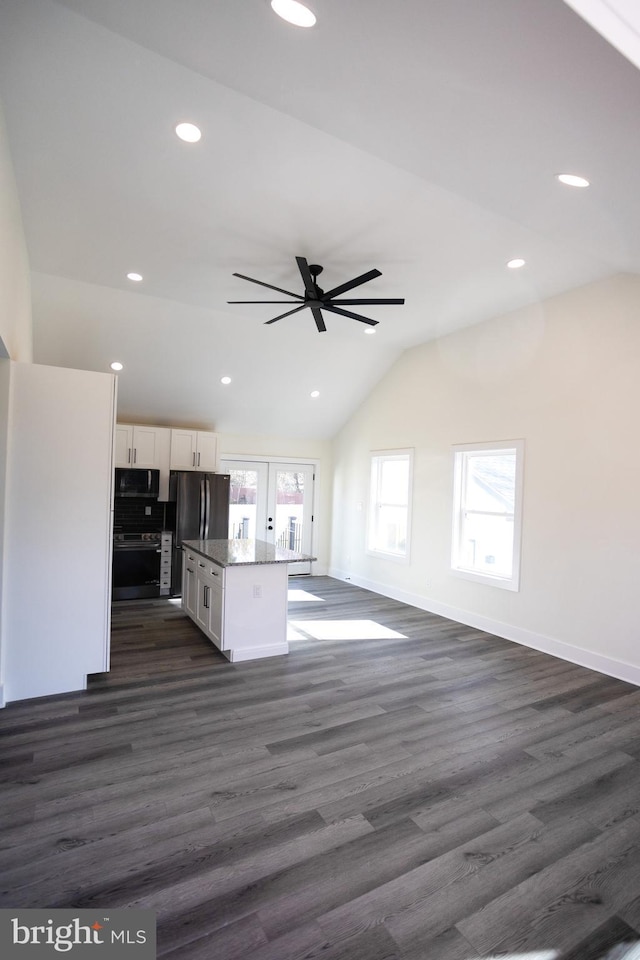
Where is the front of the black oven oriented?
toward the camera

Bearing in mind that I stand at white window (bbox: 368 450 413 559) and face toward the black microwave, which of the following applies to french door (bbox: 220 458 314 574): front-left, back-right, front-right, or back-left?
front-right

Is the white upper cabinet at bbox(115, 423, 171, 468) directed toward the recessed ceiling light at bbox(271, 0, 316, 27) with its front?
yes

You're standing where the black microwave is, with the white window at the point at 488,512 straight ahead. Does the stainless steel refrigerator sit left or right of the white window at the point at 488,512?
left

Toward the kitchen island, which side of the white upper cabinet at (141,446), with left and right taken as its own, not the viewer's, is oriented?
front

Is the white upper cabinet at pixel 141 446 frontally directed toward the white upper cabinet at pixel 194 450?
no

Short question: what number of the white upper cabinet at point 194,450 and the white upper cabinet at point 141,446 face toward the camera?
2

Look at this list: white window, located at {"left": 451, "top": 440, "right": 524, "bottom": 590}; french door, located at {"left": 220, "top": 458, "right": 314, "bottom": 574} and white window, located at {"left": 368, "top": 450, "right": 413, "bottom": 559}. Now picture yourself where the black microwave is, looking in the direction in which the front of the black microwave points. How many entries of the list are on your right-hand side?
0

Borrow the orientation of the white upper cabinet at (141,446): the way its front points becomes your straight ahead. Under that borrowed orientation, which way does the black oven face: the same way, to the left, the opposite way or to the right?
the same way

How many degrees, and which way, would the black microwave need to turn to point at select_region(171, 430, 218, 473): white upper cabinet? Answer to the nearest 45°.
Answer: approximately 135° to its left

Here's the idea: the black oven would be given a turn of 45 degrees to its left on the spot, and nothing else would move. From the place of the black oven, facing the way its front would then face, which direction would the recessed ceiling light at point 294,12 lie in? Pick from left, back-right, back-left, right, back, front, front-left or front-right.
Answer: front-right

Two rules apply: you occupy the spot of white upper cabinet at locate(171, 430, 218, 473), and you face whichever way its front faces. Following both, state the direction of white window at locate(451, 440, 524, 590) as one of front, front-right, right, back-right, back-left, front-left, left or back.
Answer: front-left

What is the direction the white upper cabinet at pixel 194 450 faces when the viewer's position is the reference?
facing the viewer

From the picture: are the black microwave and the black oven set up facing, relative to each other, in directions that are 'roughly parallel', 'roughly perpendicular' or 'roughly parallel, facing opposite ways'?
roughly parallel

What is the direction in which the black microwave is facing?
toward the camera
